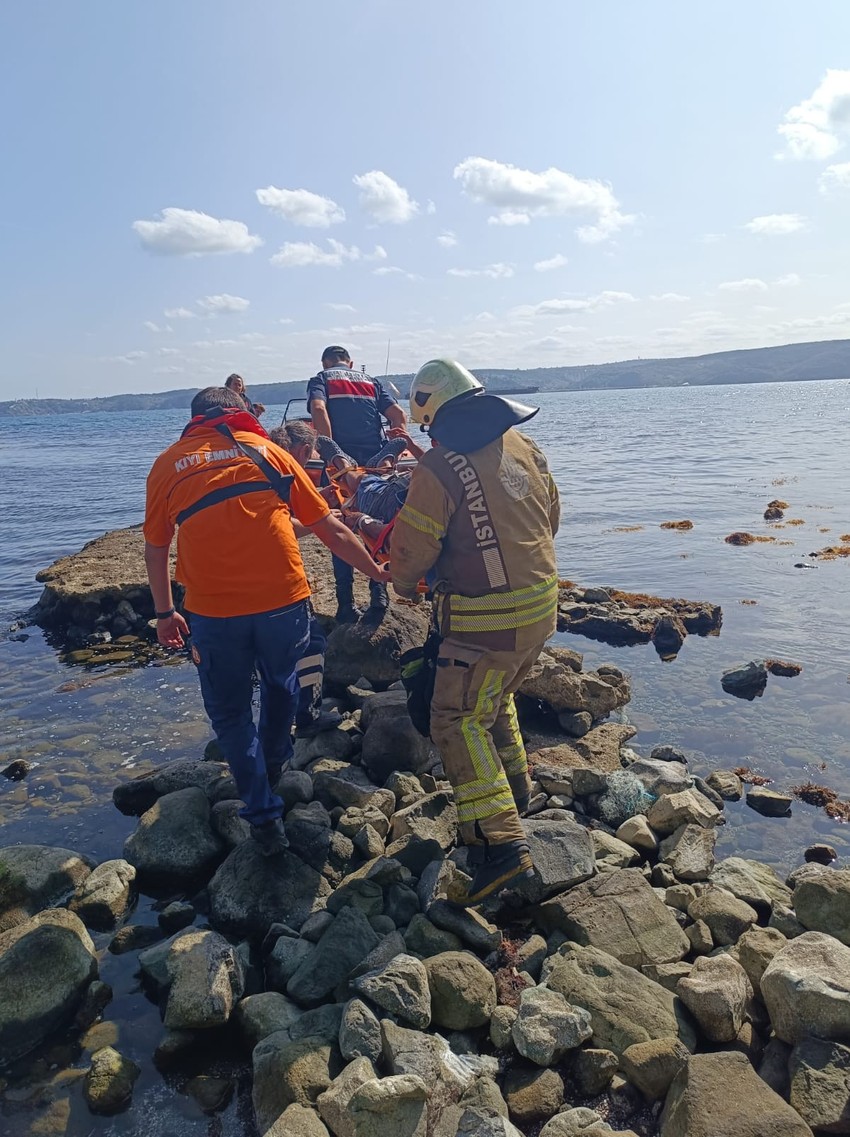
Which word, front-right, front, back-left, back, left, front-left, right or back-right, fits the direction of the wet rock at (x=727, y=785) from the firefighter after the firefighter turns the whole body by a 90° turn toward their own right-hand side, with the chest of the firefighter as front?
front

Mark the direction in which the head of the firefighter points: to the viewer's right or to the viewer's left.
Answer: to the viewer's left

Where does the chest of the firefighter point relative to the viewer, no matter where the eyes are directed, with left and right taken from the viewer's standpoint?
facing away from the viewer and to the left of the viewer

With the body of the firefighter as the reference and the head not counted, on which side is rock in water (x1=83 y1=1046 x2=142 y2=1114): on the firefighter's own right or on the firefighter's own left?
on the firefighter's own left

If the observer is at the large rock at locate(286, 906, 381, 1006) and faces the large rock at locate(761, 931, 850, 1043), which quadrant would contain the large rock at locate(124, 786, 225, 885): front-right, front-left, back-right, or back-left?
back-left

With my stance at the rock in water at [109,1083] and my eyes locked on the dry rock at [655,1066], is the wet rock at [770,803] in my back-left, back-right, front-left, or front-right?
front-left

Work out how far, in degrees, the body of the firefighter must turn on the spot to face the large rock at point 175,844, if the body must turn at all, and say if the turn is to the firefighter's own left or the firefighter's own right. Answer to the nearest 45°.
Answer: approximately 45° to the firefighter's own left

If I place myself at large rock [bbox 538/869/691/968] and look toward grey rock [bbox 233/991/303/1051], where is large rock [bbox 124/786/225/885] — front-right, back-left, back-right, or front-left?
front-right

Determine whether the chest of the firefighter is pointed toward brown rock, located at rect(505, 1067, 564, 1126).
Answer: no
